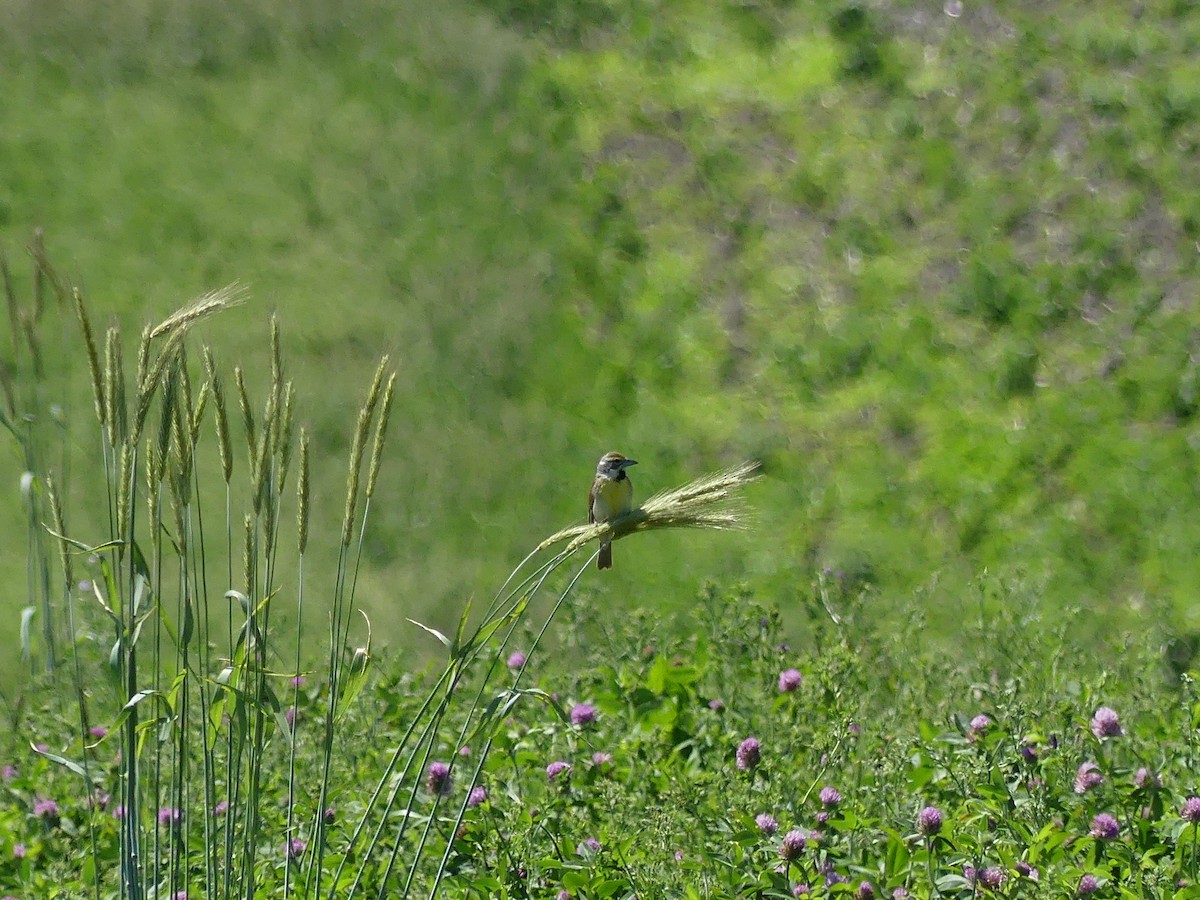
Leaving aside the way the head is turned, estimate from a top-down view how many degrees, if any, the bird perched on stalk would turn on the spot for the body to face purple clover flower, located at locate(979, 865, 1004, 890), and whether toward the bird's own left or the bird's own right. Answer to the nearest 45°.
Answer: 0° — it already faces it

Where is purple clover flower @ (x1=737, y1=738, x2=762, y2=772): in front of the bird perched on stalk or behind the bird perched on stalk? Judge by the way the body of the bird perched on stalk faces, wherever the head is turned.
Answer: in front

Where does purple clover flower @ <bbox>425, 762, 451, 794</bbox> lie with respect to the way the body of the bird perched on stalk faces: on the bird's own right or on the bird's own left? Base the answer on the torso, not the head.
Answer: on the bird's own right

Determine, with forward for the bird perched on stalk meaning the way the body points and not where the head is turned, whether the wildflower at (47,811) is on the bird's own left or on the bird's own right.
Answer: on the bird's own right

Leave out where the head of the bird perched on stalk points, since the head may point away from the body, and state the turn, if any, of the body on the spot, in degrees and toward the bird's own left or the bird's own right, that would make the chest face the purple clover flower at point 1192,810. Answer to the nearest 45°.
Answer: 0° — it already faces it

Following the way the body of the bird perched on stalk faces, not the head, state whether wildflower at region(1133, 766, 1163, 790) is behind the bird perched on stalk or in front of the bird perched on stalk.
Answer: in front

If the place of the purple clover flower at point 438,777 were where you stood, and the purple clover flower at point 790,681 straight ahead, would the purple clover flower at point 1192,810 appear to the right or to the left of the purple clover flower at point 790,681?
right

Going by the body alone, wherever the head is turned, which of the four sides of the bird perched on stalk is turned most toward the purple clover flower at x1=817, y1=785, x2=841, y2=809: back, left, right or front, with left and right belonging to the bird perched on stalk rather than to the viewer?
front
